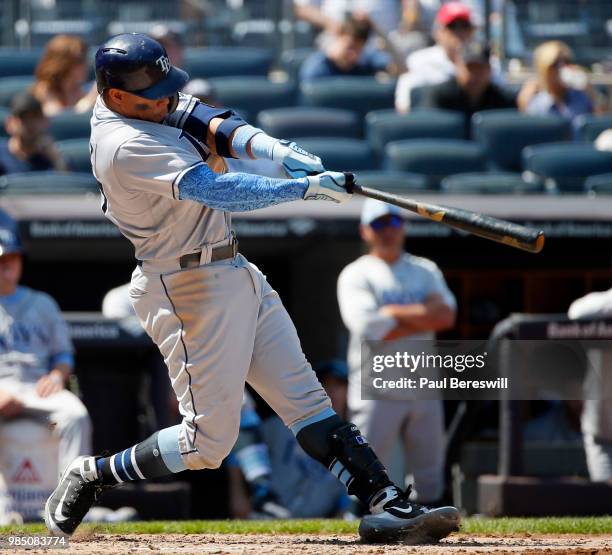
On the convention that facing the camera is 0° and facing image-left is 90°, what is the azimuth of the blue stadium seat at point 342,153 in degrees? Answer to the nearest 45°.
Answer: approximately 0°

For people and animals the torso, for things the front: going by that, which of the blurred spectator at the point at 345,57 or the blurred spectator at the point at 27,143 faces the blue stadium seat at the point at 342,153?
the blurred spectator at the point at 345,57

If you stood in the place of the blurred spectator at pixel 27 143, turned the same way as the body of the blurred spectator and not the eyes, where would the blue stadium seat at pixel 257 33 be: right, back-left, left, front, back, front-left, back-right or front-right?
back-left

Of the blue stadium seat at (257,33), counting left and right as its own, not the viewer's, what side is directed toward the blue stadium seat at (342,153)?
front

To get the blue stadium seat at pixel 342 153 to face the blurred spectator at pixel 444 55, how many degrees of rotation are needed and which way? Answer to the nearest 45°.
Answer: approximately 135° to its left

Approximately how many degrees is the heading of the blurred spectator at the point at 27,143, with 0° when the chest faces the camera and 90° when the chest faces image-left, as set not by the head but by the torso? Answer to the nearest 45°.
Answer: approximately 0°

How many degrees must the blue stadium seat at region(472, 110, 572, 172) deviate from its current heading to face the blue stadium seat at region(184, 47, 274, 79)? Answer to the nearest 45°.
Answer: approximately 90° to its right

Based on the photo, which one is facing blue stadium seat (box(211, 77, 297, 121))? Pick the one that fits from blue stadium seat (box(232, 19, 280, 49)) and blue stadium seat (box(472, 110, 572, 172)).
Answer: blue stadium seat (box(232, 19, 280, 49))
